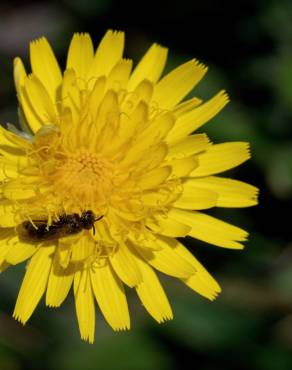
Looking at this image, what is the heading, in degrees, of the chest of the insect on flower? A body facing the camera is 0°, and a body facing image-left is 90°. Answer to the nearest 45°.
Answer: approximately 270°
